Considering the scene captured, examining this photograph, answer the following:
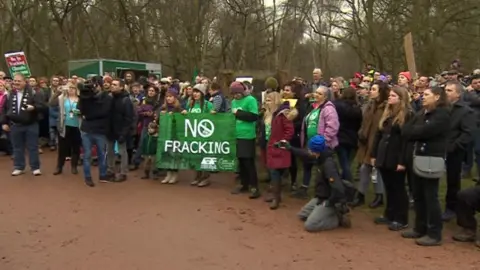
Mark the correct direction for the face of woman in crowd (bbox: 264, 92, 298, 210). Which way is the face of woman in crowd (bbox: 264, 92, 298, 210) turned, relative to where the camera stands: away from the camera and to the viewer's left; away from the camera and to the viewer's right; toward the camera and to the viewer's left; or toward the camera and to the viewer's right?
toward the camera and to the viewer's left

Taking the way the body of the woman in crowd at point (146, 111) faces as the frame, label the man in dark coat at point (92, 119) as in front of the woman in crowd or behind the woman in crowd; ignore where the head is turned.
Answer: in front

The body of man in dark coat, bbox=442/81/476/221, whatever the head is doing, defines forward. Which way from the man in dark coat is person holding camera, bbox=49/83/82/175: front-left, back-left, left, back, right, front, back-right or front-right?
front-right

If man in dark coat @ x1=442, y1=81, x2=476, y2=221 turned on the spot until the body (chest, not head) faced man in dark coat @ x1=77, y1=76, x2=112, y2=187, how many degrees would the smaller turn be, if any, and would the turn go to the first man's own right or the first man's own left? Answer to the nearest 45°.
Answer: approximately 45° to the first man's own right

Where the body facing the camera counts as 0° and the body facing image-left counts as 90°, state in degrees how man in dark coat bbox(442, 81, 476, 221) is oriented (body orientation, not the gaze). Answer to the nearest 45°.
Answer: approximately 45°
